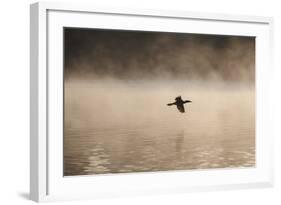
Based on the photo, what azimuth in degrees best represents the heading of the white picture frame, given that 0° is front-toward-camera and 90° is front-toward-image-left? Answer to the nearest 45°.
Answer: approximately 315°
